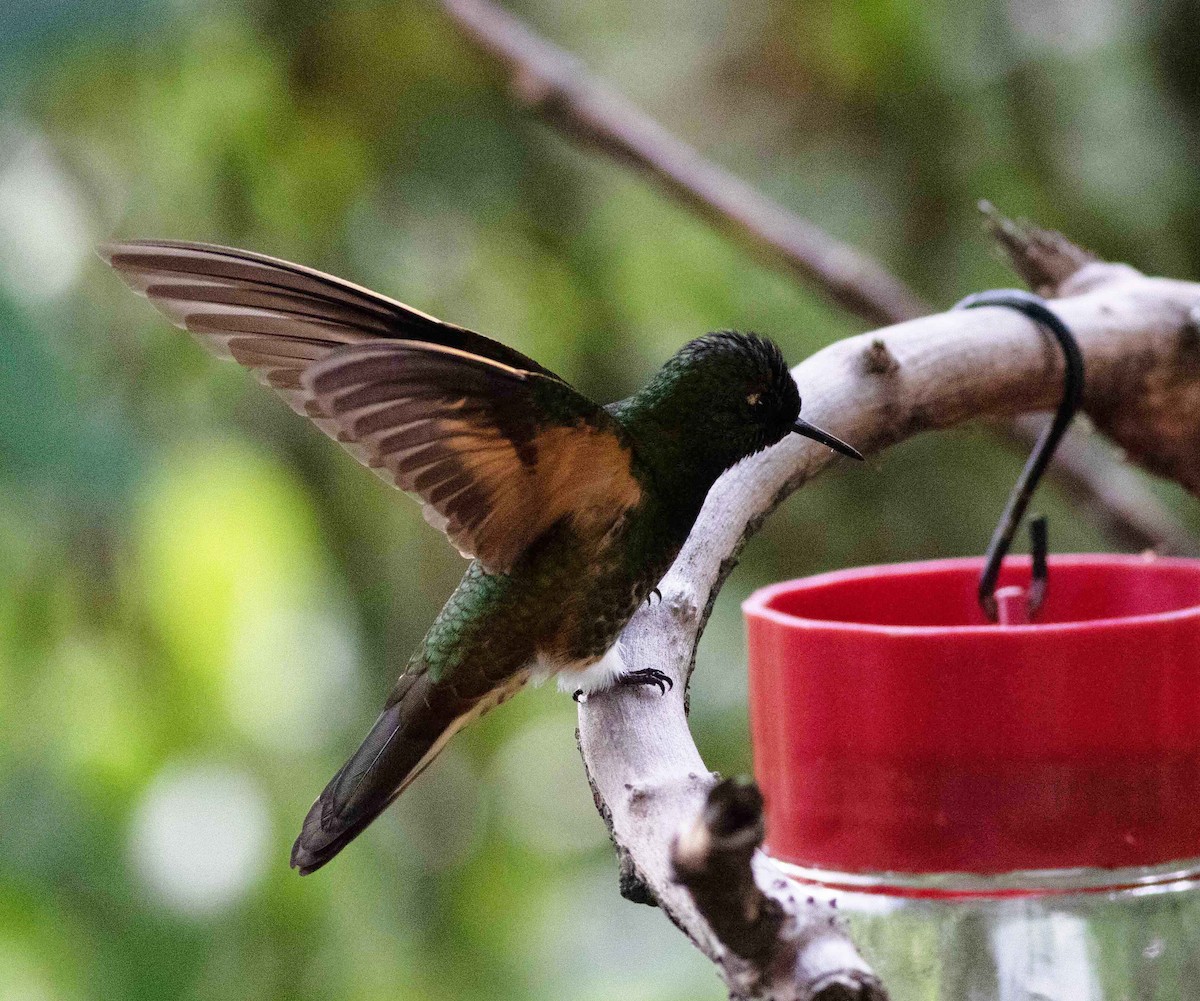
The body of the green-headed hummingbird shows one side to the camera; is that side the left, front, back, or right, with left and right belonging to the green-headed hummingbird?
right

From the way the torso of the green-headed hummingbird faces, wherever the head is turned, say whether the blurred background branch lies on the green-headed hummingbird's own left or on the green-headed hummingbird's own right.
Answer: on the green-headed hummingbird's own left
